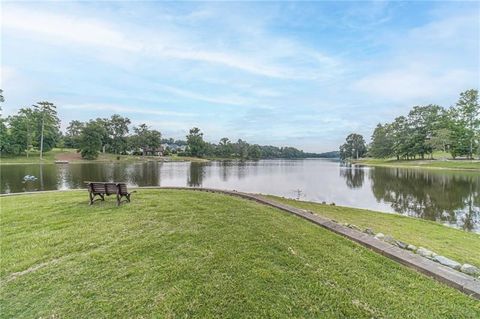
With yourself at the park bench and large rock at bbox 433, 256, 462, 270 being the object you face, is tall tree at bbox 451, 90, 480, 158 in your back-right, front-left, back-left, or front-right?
front-left

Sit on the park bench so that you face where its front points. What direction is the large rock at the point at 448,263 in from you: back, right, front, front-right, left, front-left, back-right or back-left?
right

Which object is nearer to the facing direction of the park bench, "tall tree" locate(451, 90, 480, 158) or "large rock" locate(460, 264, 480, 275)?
the tall tree

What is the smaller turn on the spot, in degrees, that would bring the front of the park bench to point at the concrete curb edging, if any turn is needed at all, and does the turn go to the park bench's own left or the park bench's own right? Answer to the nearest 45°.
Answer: approximately 90° to the park bench's own right

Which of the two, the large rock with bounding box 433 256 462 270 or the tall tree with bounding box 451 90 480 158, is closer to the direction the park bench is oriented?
the tall tree

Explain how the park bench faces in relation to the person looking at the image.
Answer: facing away from the viewer and to the right of the viewer

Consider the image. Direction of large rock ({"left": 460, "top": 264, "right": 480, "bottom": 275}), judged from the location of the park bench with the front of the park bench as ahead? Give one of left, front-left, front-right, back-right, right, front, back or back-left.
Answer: right

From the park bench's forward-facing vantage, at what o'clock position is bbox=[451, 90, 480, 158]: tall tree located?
The tall tree is roughly at 1 o'clock from the park bench.
